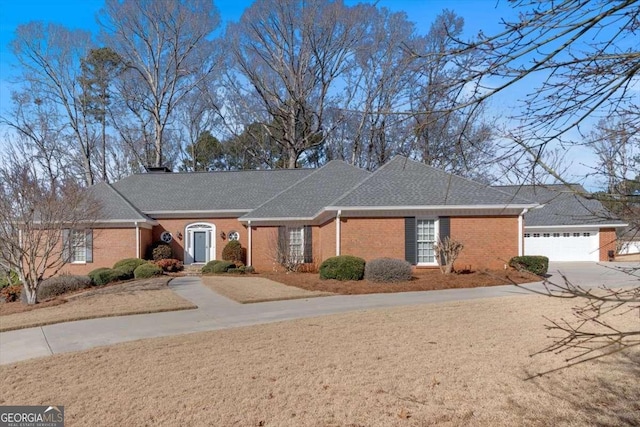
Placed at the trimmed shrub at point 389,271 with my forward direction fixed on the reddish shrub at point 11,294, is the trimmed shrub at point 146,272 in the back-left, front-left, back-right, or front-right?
front-right

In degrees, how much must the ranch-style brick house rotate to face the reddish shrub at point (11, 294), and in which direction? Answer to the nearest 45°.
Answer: approximately 45° to its right

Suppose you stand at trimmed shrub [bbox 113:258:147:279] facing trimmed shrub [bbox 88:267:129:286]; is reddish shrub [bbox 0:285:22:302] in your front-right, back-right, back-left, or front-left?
front-right

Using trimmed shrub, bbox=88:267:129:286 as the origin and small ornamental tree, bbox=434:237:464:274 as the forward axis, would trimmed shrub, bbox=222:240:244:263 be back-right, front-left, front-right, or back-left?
front-left

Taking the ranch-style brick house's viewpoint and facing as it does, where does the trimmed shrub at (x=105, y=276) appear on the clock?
The trimmed shrub is roughly at 2 o'clock from the ranch-style brick house.

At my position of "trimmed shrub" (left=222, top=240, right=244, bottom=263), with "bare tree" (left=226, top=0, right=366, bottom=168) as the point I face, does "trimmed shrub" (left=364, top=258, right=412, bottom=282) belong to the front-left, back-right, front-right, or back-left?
back-right

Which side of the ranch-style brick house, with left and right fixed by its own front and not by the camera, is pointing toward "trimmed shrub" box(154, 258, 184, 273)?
right

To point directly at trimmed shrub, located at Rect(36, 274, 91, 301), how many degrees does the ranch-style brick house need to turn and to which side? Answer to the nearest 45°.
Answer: approximately 45° to its right

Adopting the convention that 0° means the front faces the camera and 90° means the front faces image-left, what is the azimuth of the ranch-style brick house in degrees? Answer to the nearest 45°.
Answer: approximately 0°

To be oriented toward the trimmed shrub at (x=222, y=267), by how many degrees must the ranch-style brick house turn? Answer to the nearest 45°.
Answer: approximately 90° to its right

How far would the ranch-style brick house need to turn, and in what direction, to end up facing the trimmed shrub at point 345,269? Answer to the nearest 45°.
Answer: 0° — it already faces it

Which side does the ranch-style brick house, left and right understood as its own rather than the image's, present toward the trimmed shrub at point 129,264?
right

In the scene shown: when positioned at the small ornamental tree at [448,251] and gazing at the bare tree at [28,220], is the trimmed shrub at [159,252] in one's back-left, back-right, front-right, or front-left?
front-right

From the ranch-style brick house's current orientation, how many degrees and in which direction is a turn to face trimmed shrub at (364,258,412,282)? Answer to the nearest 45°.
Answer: approximately 45° to its left
